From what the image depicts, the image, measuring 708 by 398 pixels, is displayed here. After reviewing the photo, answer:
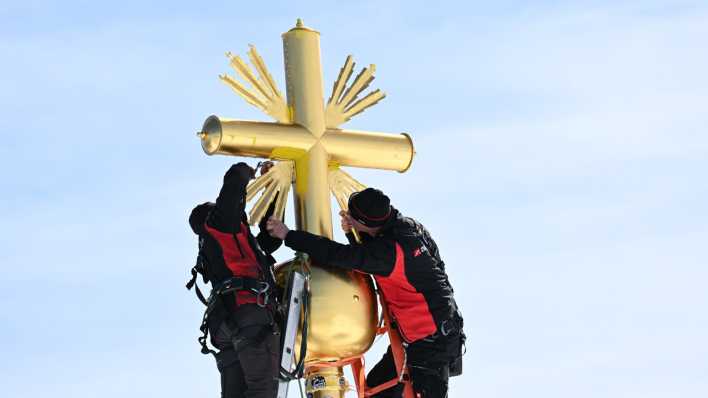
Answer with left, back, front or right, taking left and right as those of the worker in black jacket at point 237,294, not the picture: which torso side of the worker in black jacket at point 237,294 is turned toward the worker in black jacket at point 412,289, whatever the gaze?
front

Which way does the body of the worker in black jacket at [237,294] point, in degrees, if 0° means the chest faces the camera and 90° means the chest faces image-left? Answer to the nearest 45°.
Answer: approximately 270°
